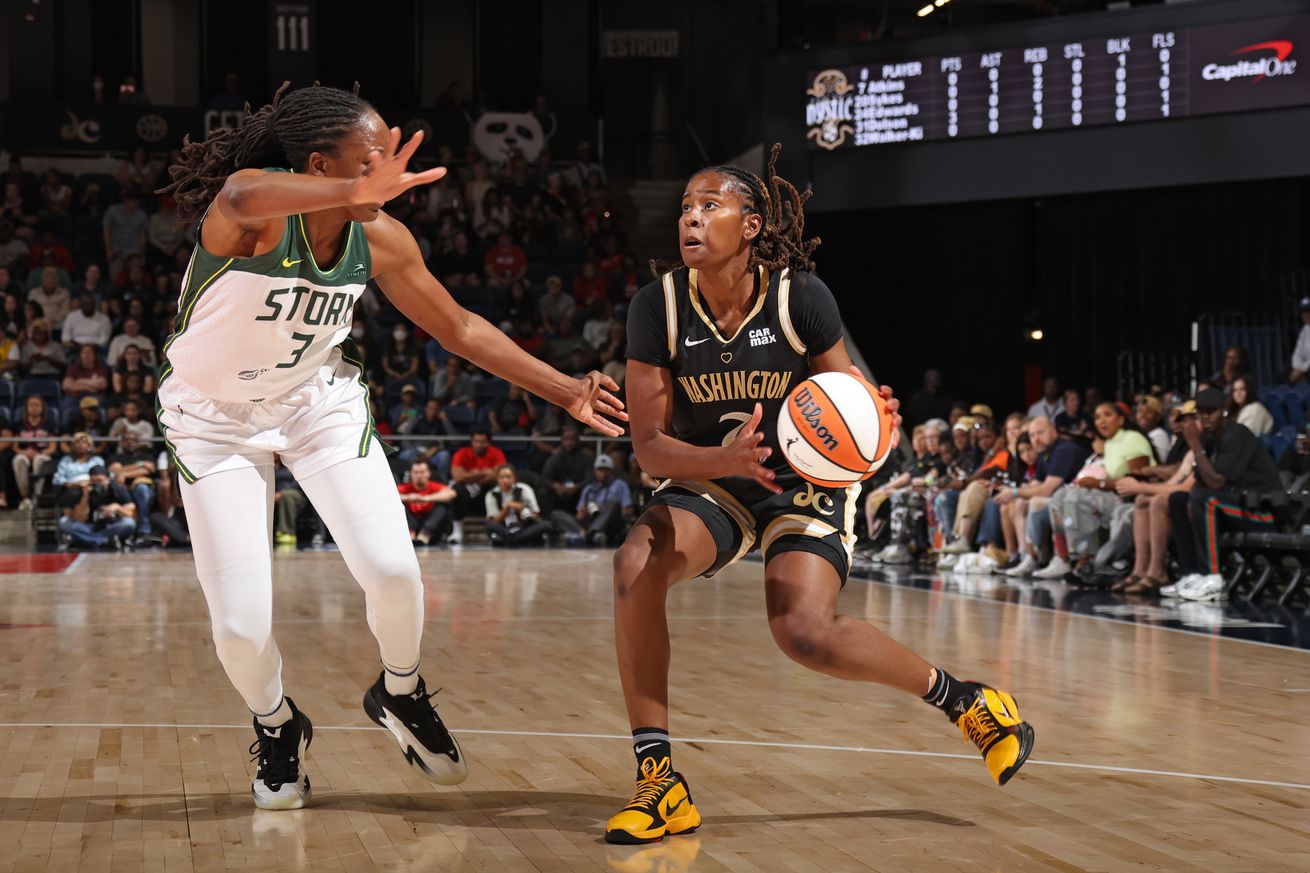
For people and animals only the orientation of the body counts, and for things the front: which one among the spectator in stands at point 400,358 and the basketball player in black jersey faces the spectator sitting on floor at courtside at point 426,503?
the spectator in stands at point 400,358

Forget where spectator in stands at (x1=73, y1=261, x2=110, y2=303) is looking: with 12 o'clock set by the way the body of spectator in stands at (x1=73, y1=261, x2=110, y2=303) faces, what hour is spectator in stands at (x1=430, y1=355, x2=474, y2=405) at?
spectator in stands at (x1=430, y1=355, x2=474, y2=405) is roughly at 10 o'clock from spectator in stands at (x1=73, y1=261, x2=110, y2=303).

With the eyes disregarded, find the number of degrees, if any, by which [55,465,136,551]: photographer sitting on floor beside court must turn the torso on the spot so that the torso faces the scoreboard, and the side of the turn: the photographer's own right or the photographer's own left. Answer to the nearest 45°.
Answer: approximately 90° to the photographer's own left

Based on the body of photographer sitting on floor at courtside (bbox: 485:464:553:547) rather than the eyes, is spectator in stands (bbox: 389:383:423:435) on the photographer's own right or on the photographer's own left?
on the photographer's own right

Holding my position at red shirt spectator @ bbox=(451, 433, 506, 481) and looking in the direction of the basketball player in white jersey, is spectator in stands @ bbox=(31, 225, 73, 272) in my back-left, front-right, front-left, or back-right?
back-right

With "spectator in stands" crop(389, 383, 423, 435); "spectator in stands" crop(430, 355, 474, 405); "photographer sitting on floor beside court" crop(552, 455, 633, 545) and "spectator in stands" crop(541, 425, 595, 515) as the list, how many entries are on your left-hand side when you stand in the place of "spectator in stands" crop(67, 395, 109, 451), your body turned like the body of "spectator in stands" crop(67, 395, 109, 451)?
4

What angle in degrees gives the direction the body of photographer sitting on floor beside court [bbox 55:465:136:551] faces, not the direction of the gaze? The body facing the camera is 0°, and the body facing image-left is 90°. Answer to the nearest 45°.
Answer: approximately 0°

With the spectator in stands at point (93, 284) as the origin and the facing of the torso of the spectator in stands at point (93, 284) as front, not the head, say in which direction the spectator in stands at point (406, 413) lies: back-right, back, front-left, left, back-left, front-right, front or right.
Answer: front-left

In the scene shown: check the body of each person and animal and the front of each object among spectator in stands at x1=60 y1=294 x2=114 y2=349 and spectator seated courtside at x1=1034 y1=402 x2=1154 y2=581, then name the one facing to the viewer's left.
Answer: spectator seated courtside at x1=1034 y1=402 x2=1154 y2=581

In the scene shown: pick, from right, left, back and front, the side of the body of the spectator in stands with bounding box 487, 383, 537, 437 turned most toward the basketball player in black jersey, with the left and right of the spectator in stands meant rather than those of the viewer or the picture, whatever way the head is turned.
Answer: front

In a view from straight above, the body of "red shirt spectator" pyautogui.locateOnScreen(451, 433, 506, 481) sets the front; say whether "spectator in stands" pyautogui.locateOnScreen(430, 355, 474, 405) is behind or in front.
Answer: behind
